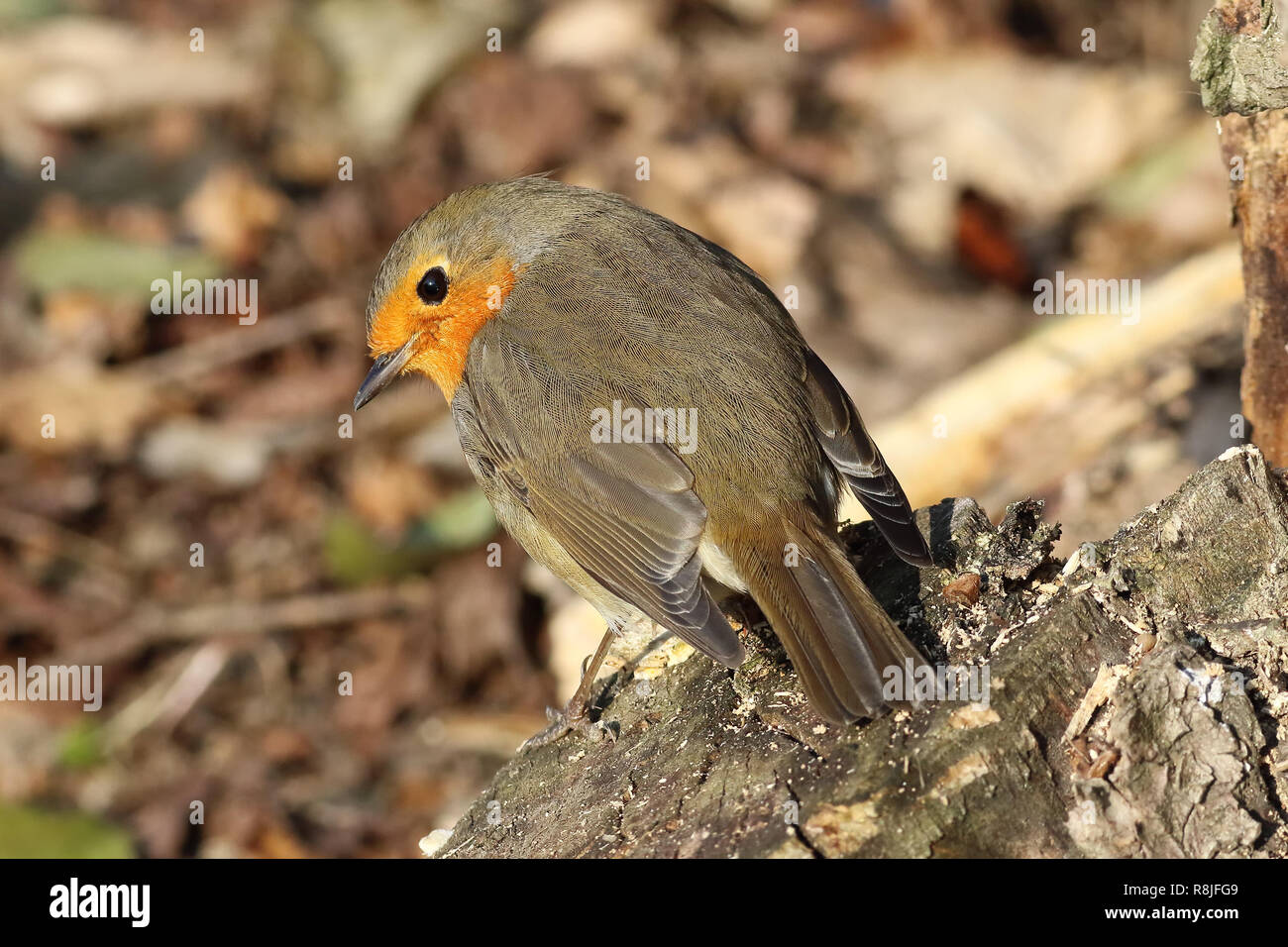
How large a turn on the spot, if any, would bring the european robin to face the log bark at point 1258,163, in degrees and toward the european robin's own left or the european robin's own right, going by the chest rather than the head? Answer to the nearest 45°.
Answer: approximately 135° to the european robin's own right

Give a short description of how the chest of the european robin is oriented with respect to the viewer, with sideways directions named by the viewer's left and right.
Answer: facing away from the viewer and to the left of the viewer
